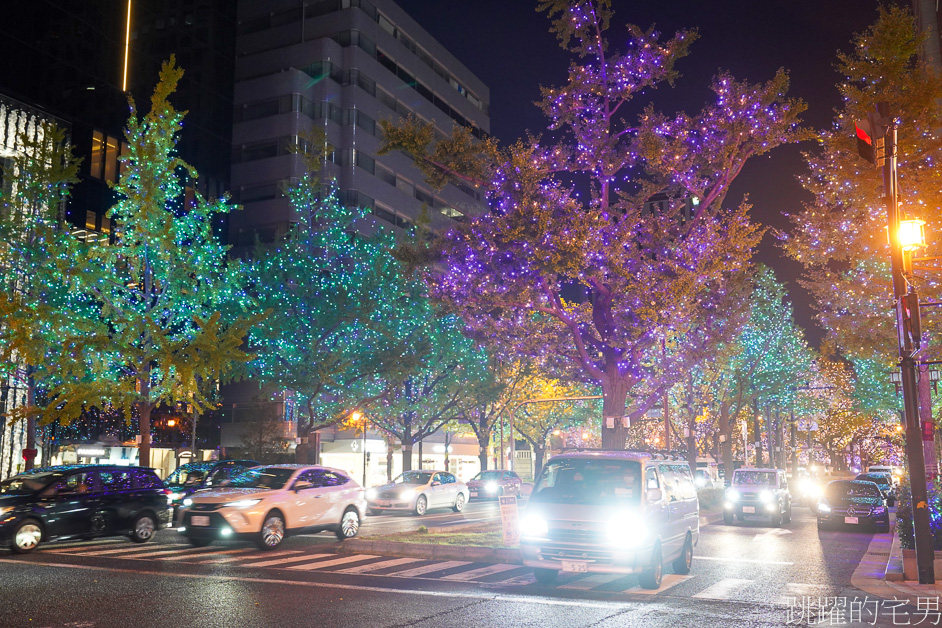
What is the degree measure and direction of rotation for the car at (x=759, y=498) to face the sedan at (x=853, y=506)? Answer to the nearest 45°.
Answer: approximately 45° to its left

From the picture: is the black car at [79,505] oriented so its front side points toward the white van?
no

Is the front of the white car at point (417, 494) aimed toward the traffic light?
no

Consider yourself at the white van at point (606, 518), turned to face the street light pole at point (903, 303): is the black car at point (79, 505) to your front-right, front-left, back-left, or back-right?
back-left

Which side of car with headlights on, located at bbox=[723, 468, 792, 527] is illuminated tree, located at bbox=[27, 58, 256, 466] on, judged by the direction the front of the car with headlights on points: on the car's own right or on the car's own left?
on the car's own right

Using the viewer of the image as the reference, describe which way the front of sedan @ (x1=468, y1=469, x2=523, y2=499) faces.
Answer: facing the viewer and to the left of the viewer

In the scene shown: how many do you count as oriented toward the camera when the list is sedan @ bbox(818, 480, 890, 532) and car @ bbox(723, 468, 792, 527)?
2

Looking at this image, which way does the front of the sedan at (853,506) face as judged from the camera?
facing the viewer

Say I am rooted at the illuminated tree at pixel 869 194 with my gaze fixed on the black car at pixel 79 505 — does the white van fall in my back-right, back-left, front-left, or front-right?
front-left

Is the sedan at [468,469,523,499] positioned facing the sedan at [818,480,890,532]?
no

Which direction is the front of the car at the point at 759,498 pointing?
toward the camera
